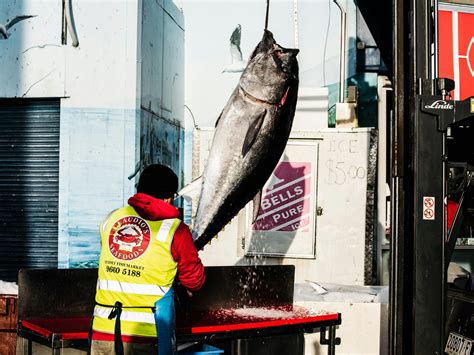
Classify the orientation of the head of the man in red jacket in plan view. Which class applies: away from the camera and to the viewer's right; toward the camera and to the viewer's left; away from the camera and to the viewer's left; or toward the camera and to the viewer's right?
away from the camera and to the viewer's right

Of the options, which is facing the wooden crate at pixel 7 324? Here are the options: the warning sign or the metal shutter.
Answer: the metal shutter

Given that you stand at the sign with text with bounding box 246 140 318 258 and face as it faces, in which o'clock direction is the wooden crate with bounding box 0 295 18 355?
The wooden crate is roughly at 2 o'clock from the sign with text.

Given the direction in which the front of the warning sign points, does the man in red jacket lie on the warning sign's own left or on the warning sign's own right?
on the warning sign's own right

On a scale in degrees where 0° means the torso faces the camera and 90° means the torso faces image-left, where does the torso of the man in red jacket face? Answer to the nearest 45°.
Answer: approximately 225°

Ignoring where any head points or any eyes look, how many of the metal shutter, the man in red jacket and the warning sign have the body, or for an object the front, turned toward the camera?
2

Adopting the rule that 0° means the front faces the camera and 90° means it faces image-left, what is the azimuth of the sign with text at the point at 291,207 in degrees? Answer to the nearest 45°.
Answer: approximately 0°

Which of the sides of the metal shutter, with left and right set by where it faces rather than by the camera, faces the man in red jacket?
front

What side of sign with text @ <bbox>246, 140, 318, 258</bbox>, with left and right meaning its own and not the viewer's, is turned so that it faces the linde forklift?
front

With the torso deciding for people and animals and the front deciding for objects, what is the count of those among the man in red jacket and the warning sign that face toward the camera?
1
